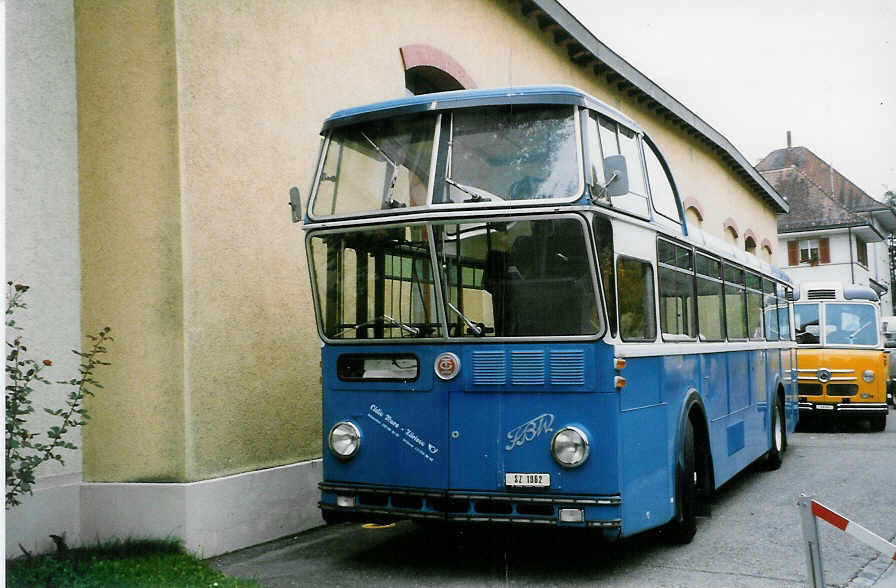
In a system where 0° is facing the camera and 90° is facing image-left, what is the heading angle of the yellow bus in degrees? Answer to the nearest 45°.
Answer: approximately 0°

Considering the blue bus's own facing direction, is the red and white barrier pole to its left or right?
on its left

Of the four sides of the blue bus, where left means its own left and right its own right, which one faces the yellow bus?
back

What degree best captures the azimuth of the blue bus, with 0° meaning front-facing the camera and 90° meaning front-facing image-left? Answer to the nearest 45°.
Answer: approximately 45°
